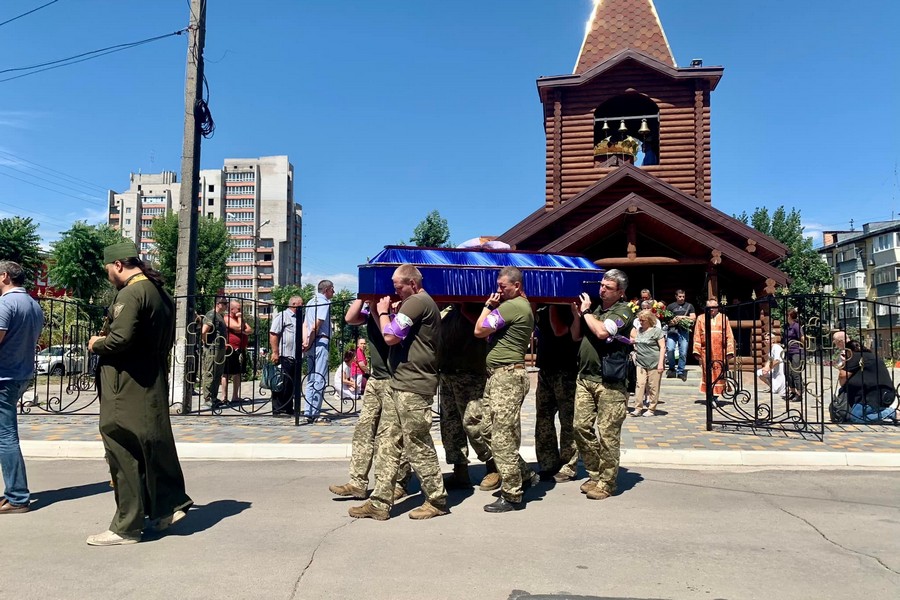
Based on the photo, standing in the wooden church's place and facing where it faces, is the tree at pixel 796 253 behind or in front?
behind

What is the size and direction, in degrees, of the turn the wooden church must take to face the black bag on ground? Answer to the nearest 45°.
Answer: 0° — it already faces it

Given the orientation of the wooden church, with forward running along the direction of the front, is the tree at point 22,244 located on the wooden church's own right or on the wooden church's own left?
on the wooden church's own right

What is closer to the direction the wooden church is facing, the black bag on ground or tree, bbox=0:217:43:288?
the black bag on ground

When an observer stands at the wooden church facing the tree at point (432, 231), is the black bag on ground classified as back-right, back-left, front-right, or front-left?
back-left

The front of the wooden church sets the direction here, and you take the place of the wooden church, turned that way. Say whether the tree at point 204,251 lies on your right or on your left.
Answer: on your right

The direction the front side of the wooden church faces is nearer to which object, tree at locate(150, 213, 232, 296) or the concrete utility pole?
the concrete utility pole

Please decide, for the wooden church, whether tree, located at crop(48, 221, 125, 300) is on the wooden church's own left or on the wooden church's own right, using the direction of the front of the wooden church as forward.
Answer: on the wooden church's own right

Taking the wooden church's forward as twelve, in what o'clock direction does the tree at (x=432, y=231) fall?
The tree is roughly at 5 o'clock from the wooden church.

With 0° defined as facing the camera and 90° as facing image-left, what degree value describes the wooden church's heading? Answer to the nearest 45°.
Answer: approximately 0°
